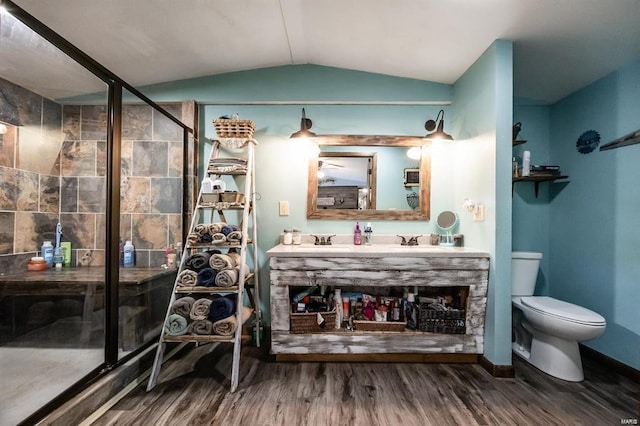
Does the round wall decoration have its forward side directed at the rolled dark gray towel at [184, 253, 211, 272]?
yes

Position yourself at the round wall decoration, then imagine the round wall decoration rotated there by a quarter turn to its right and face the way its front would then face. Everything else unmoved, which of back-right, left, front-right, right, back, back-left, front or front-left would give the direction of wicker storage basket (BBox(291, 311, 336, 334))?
left

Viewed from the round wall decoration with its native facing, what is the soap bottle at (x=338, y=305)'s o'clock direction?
The soap bottle is roughly at 12 o'clock from the round wall decoration.

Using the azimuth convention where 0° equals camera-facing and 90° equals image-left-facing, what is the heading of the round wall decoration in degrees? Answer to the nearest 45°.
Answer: approximately 45°

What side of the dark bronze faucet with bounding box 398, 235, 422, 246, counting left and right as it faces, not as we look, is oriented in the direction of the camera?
front

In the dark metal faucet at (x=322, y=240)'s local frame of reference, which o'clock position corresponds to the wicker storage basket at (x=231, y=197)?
The wicker storage basket is roughly at 2 o'clock from the dark metal faucet.

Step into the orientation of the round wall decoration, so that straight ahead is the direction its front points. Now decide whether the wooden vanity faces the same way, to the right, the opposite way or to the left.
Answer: to the left

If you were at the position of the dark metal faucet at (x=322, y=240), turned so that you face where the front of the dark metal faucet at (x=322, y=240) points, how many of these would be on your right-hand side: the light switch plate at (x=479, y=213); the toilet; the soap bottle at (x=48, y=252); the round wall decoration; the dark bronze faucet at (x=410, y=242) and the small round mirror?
1

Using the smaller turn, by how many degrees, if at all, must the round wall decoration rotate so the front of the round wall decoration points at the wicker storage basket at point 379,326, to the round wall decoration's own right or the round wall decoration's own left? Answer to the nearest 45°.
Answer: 0° — it already faces it

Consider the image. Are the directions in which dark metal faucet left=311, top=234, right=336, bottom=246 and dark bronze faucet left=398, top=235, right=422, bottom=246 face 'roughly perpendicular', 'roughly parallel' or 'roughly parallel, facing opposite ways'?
roughly parallel

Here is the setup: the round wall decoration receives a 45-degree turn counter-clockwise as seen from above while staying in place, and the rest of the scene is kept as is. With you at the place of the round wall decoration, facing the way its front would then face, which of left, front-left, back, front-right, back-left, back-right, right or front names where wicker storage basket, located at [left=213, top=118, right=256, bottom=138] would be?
front-right

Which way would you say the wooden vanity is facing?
toward the camera

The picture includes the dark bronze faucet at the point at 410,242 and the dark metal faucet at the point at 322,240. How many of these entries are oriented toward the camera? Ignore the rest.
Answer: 2

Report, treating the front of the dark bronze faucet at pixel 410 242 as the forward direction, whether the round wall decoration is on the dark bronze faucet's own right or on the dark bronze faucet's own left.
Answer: on the dark bronze faucet's own left
